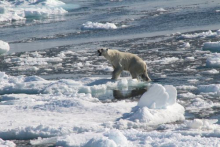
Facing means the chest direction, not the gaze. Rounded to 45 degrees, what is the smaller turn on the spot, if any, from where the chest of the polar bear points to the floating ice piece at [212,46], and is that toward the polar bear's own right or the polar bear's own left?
approximately 135° to the polar bear's own right

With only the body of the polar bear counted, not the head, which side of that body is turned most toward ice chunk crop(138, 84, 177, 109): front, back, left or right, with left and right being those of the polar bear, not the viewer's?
left

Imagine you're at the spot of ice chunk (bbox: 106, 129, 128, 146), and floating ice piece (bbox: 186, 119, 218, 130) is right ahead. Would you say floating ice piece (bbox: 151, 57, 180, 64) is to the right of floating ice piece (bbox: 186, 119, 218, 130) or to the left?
left

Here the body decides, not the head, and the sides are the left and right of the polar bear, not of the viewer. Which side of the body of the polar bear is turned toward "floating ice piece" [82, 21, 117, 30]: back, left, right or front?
right

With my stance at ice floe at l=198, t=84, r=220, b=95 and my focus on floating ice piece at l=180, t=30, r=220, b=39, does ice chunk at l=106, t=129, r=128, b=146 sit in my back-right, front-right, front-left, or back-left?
back-left

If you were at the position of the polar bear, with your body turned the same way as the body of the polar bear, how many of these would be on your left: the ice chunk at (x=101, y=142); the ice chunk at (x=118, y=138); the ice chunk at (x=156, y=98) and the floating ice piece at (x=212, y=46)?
3

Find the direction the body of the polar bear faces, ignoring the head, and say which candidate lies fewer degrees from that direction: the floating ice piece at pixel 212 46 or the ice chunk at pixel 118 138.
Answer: the ice chunk

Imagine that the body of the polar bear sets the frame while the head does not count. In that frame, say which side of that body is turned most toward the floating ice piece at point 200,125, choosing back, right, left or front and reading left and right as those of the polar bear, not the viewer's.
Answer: left

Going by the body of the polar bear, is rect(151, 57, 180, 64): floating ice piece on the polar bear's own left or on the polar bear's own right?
on the polar bear's own right

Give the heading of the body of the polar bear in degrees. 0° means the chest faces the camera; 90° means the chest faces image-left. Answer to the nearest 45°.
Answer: approximately 90°

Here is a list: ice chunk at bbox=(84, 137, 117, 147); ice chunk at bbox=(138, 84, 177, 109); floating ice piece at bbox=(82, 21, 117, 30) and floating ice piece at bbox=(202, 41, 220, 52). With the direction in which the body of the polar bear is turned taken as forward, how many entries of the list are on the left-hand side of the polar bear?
2

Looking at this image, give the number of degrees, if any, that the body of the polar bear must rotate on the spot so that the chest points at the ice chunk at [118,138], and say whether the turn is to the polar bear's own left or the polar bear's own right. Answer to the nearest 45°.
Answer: approximately 90° to the polar bear's own left

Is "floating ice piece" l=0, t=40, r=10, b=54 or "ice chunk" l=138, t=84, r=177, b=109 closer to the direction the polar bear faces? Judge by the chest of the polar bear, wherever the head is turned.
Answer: the floating ice piece

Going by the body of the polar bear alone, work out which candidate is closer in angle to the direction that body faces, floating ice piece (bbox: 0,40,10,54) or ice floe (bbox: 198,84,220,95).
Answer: the floating ice piece
